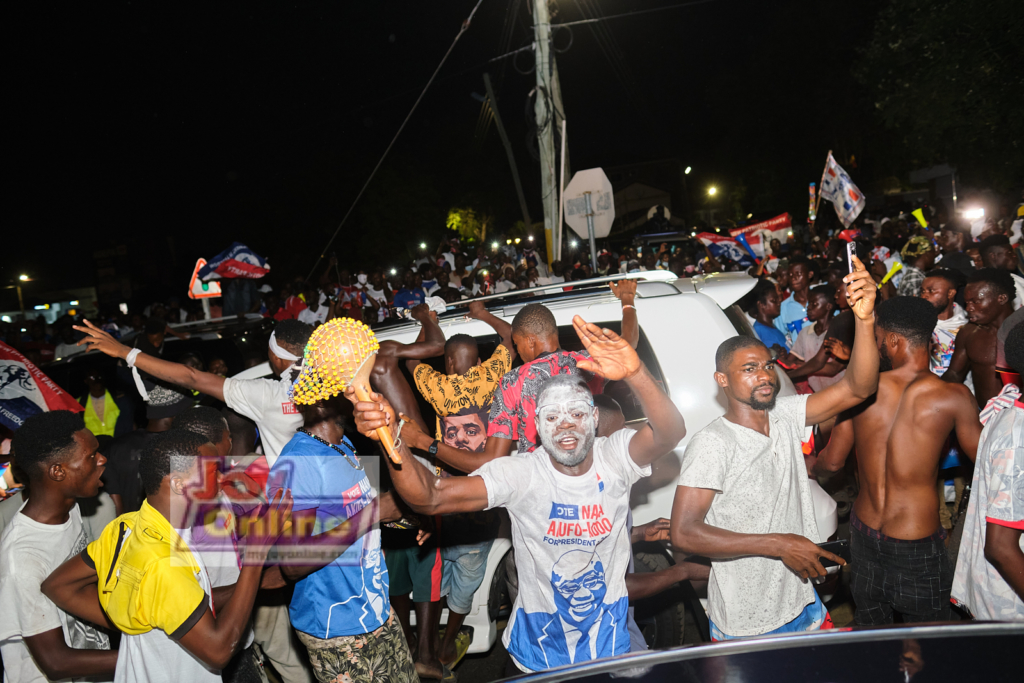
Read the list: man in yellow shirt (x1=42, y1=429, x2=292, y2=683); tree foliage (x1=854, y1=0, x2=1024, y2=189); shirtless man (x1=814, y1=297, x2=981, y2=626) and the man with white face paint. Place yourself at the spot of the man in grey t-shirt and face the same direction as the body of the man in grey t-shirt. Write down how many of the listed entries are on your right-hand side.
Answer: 2

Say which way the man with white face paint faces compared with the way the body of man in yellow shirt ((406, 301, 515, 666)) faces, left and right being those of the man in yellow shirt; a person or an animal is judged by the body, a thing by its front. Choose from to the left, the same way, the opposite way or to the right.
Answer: the opposite way

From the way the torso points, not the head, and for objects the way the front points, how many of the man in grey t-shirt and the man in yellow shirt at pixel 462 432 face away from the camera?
1

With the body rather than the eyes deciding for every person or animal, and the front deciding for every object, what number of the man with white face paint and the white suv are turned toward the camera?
1

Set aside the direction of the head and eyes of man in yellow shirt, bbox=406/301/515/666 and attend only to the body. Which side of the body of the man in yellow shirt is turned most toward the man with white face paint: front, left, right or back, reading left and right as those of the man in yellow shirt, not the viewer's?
back

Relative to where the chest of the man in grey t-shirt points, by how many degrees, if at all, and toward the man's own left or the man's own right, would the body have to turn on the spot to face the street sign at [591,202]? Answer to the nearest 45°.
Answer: approximately 135° to the man's own left

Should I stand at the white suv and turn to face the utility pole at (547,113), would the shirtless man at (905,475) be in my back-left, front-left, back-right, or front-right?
back-right

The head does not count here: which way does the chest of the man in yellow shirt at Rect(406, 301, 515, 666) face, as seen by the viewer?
away from the camera
